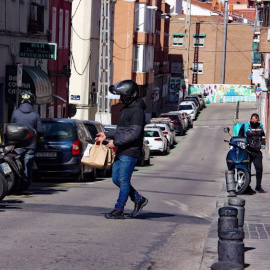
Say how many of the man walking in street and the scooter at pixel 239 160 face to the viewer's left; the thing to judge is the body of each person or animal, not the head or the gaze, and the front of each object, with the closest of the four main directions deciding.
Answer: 1

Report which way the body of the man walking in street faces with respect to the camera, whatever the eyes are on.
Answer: to the viewer's left

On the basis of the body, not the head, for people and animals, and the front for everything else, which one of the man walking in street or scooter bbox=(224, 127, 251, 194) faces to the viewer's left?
the man walking in street

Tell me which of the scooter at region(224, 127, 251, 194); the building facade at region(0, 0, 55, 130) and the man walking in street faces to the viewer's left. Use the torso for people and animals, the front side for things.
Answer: the man walking in street

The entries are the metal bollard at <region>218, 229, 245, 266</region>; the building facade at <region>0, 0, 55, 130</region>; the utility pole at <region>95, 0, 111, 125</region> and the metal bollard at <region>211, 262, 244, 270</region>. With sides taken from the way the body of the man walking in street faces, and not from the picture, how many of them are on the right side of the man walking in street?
2

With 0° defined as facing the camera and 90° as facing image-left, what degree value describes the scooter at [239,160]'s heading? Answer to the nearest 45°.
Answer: approximately 315°

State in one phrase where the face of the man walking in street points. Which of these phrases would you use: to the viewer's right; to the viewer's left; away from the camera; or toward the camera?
to the viewer's left

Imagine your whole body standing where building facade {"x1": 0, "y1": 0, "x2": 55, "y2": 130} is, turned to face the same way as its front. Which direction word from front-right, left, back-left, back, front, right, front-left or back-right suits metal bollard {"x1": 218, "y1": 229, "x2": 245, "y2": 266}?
front-right
